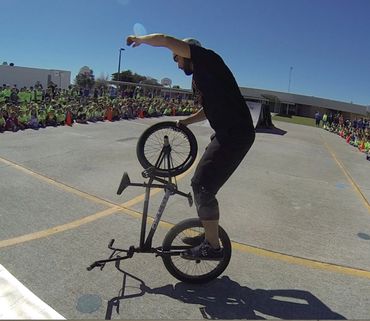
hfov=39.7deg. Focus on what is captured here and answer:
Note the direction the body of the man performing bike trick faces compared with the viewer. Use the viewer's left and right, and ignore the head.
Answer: facing to the left of the viewer

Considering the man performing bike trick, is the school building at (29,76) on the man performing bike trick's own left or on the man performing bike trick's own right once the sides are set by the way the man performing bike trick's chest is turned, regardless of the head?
on the man performing bike trick's own right
